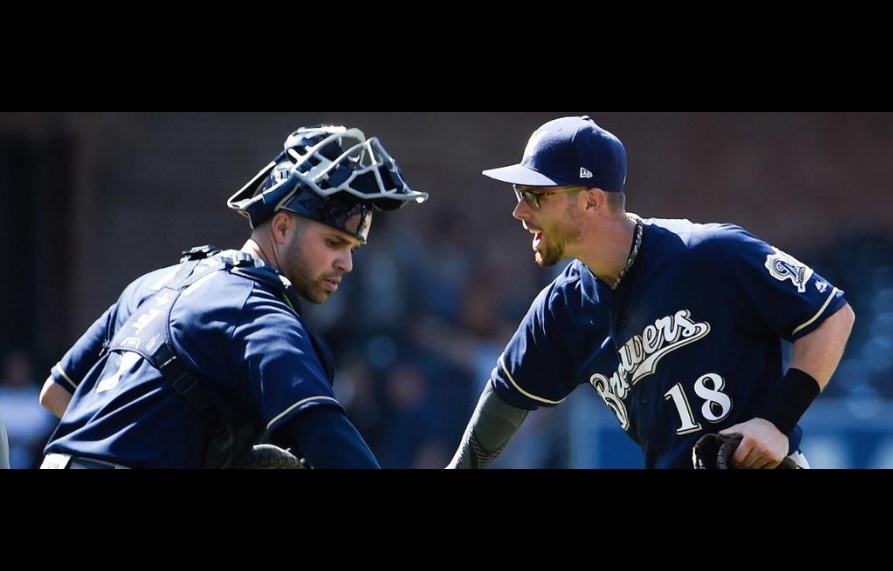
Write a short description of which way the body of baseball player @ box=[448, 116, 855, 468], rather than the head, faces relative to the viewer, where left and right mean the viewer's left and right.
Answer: facing the viewer and to the left of the viewer

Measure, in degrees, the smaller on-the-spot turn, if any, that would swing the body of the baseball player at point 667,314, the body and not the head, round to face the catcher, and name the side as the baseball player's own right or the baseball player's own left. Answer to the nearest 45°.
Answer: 0° — they already face them

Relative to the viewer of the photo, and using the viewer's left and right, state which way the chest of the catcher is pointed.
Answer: facing away from the viewer and to the right of the viewer

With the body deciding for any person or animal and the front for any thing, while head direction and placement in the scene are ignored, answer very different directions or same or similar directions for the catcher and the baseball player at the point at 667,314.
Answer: very different directions

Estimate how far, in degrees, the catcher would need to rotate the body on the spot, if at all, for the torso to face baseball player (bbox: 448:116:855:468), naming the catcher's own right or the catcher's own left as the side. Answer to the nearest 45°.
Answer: approximately 45° to the catcher's own right

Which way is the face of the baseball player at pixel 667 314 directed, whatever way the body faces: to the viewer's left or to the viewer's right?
to the viewer's left
